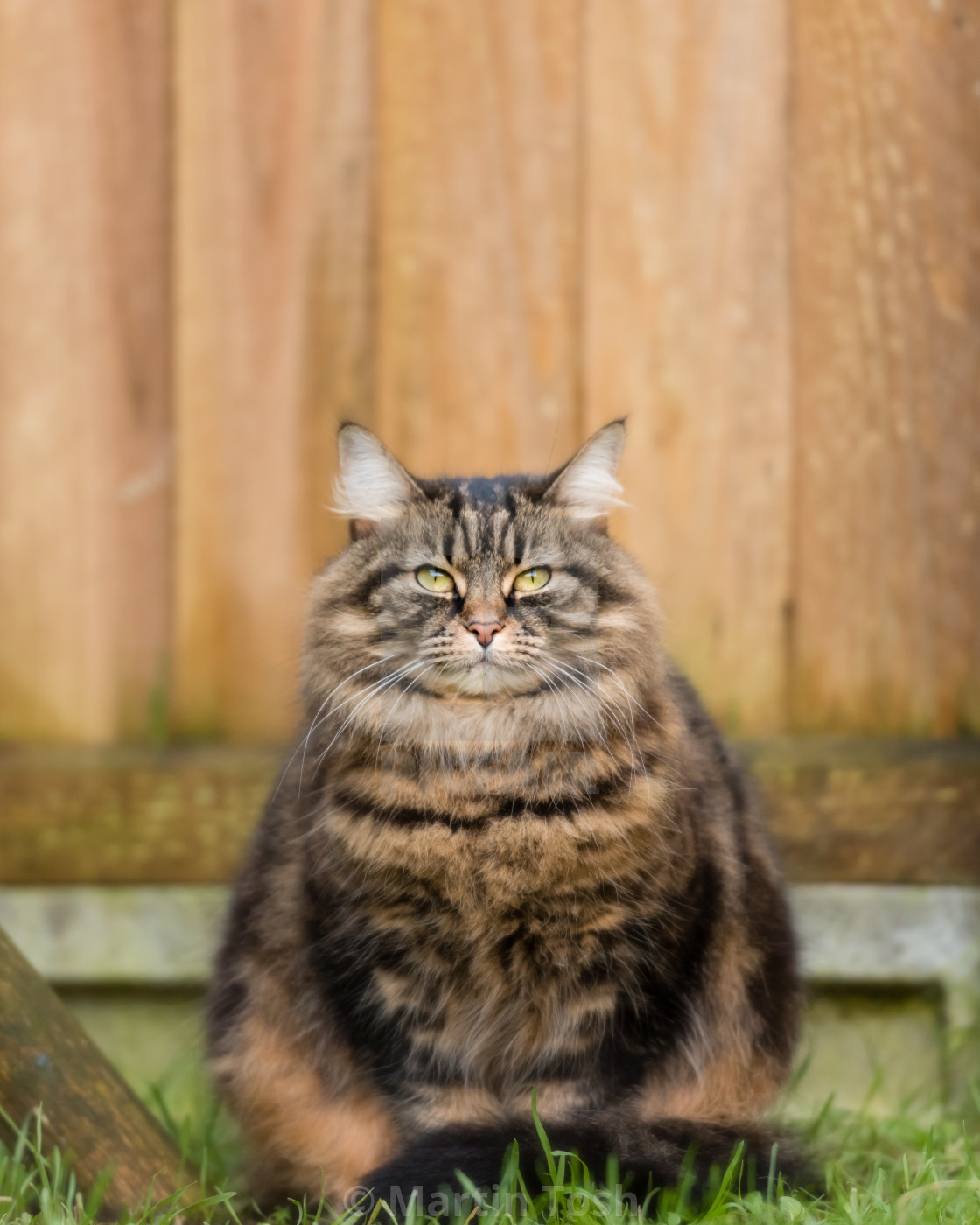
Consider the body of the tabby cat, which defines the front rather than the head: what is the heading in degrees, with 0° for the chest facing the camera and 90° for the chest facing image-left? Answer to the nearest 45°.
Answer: approximately 0°
